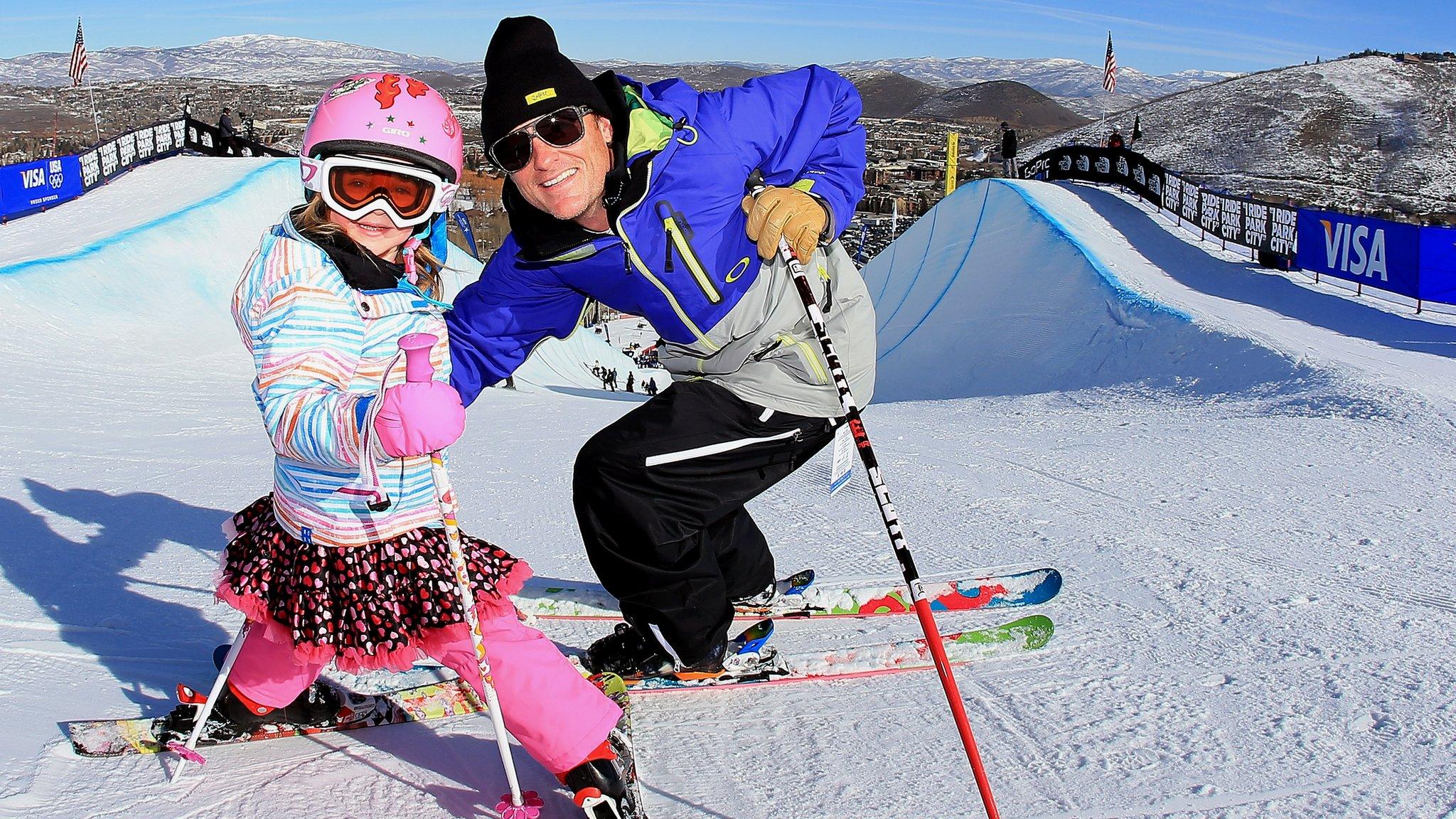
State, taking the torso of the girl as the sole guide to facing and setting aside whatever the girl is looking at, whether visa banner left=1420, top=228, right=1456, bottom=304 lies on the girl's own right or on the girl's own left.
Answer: on the girl's own left

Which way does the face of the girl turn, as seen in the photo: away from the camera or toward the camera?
toward the camera

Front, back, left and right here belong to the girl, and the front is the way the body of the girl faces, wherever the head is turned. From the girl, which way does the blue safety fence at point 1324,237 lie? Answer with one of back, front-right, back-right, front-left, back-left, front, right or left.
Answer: left

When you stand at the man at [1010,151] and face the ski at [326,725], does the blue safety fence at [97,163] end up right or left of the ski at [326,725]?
right

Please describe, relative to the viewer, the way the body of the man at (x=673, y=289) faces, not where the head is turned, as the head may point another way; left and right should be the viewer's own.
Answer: facing the viewer and to the left of the viewer

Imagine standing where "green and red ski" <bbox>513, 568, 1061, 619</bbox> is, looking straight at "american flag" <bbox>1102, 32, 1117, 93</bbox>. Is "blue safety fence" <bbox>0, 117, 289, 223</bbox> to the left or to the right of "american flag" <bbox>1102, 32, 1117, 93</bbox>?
left

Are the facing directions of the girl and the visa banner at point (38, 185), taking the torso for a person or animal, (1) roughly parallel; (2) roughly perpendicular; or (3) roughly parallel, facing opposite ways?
roughly parallel

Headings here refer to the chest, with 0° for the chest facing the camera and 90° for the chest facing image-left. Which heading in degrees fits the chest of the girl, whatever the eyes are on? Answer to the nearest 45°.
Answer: approximately 315°

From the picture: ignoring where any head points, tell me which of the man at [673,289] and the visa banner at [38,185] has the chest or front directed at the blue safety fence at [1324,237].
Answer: the visa banner

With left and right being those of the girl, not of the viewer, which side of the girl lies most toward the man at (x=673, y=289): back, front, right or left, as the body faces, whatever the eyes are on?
left
